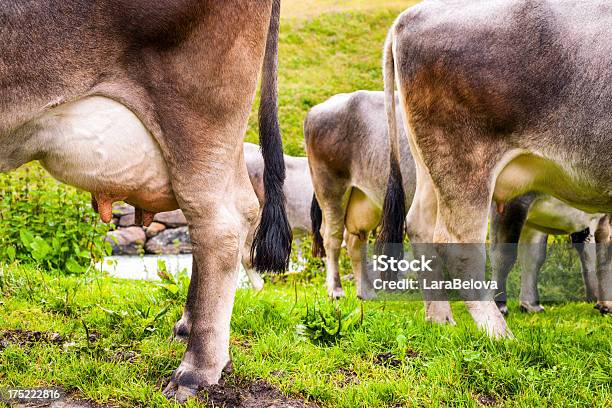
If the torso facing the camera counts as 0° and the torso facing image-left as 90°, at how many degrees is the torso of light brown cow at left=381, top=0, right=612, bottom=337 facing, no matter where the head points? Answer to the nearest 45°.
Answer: approximately 270°

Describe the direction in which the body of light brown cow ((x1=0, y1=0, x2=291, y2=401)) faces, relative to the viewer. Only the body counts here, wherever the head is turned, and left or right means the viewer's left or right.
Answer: facing to the left of the viewer

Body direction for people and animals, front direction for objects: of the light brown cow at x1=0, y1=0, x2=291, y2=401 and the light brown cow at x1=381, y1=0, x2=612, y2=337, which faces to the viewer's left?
the light brown cow at x1=0, y1=0, x2=291, y2=401

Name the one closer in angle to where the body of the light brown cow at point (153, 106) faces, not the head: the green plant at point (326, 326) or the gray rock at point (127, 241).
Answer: the gray rock

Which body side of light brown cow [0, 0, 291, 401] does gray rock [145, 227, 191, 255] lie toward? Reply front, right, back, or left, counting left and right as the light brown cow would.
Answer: right

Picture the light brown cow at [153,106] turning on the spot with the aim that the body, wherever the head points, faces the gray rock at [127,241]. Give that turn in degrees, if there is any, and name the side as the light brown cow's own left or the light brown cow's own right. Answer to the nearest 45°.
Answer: approximately 90° to the light brown cow's own right

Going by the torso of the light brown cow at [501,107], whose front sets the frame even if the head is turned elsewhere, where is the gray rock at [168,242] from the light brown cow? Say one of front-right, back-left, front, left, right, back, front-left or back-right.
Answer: back-left

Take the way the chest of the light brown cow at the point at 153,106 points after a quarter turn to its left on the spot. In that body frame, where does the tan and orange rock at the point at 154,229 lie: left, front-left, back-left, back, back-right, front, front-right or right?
back

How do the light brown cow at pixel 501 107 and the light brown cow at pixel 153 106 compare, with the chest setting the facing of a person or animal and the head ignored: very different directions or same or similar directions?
very different directions
